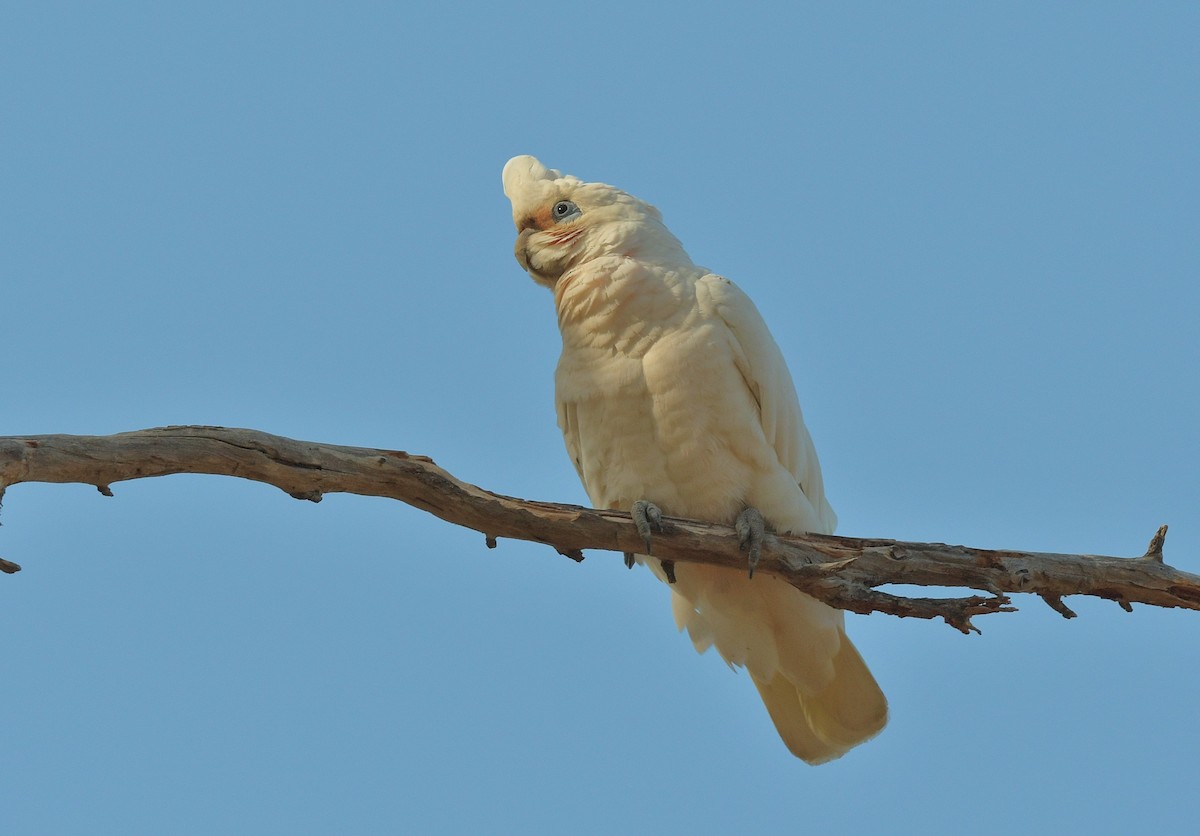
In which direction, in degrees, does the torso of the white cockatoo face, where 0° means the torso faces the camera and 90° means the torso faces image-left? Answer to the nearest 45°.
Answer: approximately 45°
